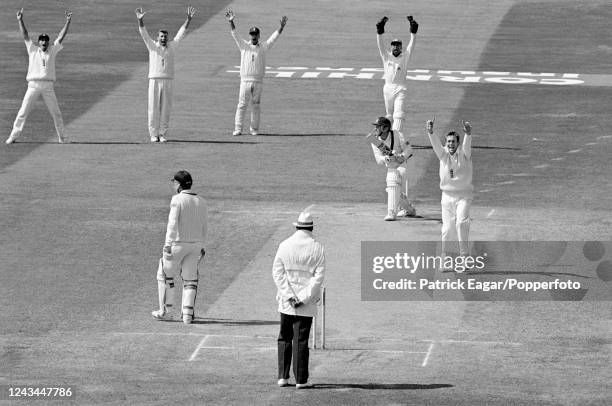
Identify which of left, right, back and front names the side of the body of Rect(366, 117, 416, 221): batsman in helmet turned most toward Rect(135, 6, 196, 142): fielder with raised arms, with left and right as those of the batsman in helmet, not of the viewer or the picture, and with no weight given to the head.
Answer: right

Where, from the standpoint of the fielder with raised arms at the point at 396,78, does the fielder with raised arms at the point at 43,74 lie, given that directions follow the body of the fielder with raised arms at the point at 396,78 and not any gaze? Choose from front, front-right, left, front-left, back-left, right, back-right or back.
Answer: right

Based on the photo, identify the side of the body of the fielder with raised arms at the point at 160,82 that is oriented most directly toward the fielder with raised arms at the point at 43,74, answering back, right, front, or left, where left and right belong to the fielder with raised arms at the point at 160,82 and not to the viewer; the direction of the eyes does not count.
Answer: right

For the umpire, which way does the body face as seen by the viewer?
away from the camera

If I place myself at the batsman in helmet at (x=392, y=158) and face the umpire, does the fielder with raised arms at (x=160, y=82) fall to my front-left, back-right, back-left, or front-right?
back-right

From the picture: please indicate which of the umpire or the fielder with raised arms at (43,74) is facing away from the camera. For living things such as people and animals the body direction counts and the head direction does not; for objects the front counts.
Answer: the umpire

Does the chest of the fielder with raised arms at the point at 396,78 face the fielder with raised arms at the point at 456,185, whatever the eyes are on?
yes

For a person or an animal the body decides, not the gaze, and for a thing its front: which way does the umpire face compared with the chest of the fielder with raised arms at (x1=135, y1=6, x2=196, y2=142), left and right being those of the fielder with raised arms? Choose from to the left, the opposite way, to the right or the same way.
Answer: the opposite way

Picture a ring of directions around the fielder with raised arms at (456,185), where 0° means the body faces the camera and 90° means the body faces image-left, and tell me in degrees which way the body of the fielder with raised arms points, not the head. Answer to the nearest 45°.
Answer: approximately 0°

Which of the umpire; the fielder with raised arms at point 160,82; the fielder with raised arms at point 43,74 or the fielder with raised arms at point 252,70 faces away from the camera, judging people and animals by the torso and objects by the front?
the umpire
